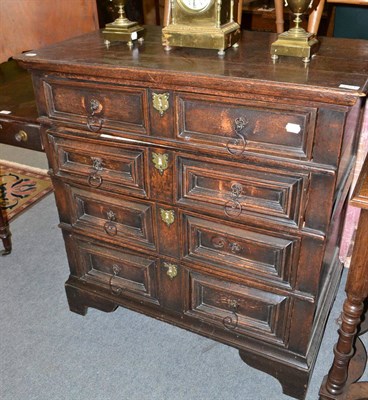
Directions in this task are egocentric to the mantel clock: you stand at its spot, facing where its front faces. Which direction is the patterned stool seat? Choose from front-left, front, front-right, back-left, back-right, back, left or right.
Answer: right

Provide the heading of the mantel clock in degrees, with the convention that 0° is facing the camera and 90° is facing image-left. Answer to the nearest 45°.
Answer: approximately 45°
